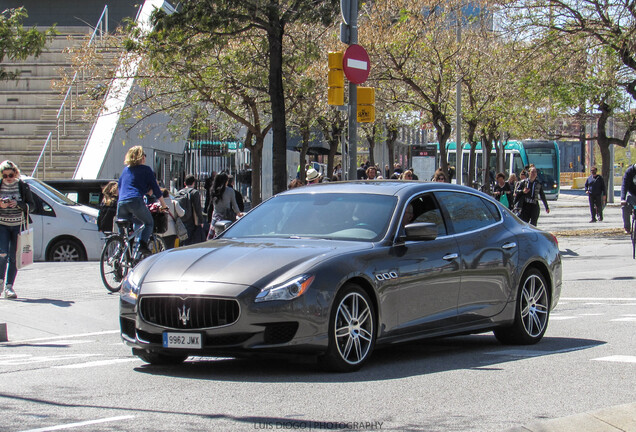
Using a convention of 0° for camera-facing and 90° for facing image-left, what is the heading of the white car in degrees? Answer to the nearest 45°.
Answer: approximately 270°

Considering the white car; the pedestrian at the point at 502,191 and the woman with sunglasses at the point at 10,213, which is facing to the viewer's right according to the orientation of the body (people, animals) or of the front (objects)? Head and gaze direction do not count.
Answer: the white car

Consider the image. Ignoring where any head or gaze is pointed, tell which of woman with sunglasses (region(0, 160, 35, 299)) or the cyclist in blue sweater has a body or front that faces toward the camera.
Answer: the woman with sunglasses

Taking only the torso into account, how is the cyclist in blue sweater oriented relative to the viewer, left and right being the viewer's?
facing away from the viewer and to the right of the viewer

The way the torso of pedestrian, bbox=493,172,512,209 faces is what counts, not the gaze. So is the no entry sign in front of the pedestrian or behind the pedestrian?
in front

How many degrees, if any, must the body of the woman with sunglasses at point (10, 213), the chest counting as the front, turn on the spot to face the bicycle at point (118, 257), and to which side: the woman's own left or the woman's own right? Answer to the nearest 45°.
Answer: approximately 135° to the woman's own left

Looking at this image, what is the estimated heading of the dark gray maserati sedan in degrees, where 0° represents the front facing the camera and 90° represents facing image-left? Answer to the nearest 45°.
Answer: approximately 45°

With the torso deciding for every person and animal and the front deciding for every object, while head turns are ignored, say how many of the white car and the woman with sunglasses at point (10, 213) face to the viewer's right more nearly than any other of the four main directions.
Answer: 1

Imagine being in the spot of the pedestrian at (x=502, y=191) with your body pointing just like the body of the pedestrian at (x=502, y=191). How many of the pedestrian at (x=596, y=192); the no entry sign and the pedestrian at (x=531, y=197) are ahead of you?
2

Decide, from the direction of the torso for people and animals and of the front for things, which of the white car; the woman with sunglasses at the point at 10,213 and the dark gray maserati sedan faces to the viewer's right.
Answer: the white car

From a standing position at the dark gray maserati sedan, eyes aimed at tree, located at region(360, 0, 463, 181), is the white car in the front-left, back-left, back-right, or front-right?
front-left

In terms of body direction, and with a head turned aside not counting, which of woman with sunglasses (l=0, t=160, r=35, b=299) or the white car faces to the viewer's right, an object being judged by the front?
the white car

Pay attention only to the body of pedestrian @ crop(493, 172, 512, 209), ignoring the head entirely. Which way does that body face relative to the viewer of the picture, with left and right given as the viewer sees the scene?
facing the viewer

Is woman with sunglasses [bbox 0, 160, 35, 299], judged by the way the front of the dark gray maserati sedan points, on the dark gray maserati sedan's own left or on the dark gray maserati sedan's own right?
on the dark gray maserati sedan's own right

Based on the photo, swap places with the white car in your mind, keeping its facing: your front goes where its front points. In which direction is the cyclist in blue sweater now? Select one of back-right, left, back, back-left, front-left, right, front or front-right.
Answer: right

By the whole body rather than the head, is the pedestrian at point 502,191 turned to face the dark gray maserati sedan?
yes
